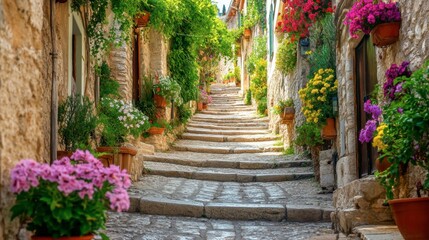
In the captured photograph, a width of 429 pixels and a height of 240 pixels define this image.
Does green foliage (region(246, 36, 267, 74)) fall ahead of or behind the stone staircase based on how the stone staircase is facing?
behind

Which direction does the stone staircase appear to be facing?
toward the camera

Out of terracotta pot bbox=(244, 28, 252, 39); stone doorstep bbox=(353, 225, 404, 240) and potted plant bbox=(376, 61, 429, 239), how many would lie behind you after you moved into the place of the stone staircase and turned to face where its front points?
1

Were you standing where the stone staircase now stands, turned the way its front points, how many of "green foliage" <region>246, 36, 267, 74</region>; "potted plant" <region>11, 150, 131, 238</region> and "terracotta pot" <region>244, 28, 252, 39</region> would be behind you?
2

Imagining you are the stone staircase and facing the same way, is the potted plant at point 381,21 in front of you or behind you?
in front

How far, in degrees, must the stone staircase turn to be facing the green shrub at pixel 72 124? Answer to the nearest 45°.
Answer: approximately 45° to its right

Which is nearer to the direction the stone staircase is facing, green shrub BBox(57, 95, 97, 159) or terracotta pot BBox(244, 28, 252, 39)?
the green shrub

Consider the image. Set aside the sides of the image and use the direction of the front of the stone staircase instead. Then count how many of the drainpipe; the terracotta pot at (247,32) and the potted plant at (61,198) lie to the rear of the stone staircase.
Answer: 1
